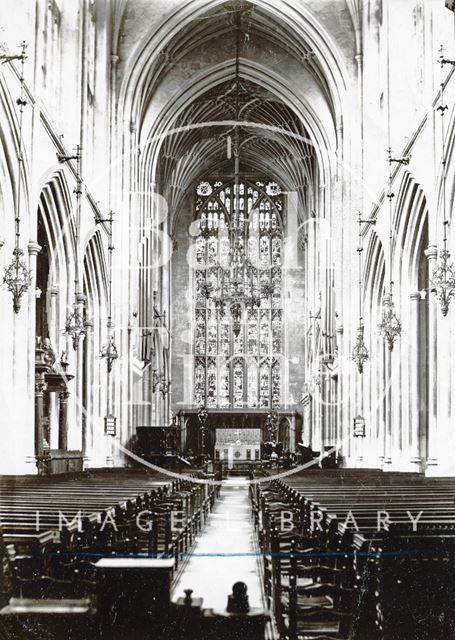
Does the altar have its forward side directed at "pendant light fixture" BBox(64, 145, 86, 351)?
yes

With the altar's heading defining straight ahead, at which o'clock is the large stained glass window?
The large stained glass window is roughly at 6 o'clock from the altar.

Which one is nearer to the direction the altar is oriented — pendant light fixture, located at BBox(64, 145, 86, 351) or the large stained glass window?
the pendant light fixture

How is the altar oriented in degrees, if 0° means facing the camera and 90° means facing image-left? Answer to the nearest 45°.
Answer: approximately 0°

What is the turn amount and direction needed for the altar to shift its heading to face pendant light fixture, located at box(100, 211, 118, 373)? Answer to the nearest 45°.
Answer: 0° — it already faces it

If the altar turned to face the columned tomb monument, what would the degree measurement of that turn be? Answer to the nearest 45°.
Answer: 0° — it already faces it
